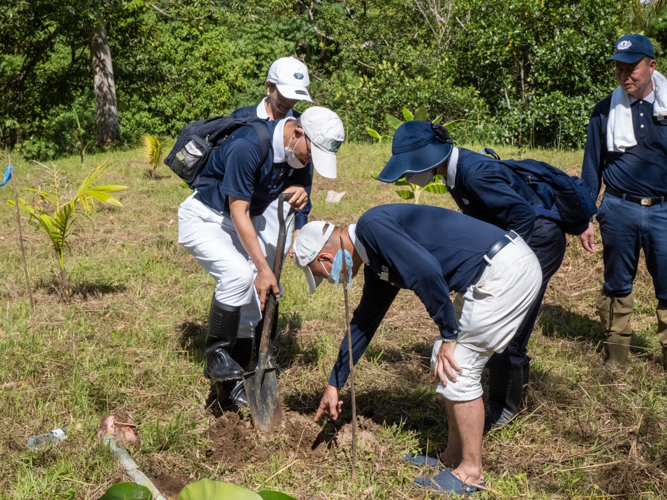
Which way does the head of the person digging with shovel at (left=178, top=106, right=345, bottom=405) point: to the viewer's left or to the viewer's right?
to the viewer's right

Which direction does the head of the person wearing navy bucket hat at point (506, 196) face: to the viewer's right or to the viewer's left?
to the viewer's left

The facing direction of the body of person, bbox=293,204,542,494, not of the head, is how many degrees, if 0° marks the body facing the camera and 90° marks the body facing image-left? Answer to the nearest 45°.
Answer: approximately 90°

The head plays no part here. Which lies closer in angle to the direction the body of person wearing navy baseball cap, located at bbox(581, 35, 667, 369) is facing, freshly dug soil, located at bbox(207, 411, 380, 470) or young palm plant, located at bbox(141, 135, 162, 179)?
the freshly dug soil

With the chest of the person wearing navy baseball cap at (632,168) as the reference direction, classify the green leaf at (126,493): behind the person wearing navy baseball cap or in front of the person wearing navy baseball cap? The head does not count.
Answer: in front

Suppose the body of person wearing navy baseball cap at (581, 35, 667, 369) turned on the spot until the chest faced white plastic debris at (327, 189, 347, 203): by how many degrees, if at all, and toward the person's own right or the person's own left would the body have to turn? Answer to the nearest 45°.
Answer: approximately 135° to the person's own right

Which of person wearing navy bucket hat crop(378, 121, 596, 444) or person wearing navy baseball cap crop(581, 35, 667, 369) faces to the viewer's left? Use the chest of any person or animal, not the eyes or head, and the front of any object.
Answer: person wearing navy bucket hat crop(378, 121, 596, 444)

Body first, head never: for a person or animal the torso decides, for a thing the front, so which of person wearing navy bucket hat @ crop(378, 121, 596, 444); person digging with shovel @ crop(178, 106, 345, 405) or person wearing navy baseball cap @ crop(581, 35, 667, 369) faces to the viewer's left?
person wearing navy bucket hat @ crop(378, 121, 596, 444)

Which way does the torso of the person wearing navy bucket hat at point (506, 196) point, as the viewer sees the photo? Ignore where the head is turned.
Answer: to the viewer's left

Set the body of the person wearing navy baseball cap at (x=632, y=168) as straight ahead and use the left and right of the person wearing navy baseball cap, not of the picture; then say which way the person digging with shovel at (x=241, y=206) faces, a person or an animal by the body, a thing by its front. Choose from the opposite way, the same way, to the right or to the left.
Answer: to the left

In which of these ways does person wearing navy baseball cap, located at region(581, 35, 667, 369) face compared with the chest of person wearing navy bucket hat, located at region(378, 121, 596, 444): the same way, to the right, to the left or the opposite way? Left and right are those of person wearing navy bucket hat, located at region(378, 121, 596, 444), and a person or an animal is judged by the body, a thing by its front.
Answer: to the left
